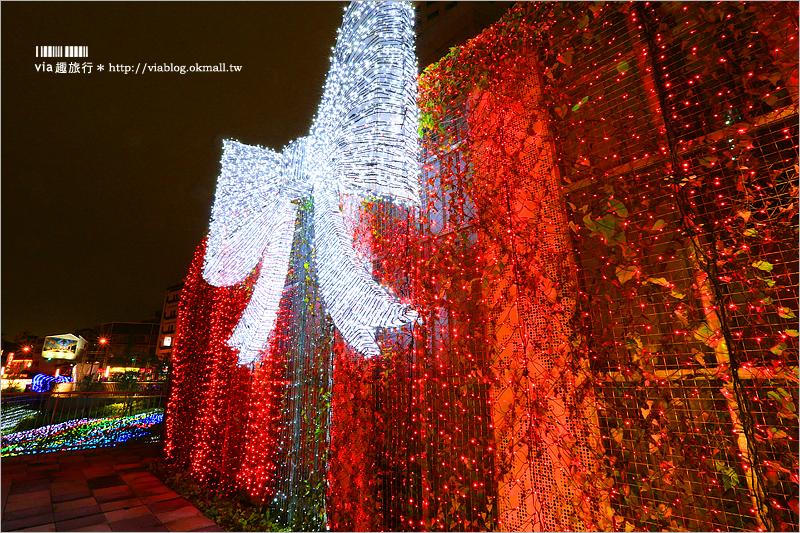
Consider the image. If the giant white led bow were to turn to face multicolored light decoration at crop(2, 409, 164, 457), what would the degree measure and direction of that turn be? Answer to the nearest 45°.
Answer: approximately 90° to its right

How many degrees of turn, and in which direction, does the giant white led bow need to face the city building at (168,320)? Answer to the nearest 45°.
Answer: approximately 135° to its right

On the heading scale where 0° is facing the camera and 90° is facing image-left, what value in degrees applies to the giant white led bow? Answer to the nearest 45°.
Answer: approximately 45°
